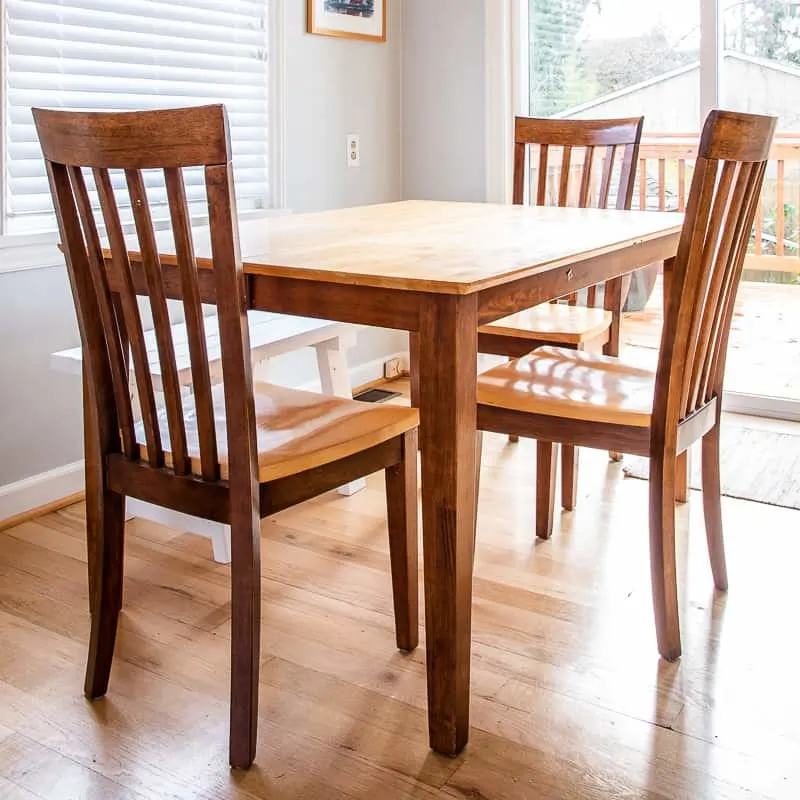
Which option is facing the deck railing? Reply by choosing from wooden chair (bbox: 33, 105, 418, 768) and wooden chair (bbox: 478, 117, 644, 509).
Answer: wooden chair (bbox: 33, 105, 418, 768)

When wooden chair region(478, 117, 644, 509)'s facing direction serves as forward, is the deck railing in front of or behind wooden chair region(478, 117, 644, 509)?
behind

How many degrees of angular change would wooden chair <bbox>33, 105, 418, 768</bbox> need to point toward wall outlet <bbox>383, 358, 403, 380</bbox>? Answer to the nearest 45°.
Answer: approximately 45° to its left

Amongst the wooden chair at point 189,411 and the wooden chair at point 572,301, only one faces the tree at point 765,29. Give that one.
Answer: the wooden chair at point 189,411

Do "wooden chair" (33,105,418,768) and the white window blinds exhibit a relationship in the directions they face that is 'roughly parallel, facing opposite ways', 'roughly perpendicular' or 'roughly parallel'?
roughly perpendicular

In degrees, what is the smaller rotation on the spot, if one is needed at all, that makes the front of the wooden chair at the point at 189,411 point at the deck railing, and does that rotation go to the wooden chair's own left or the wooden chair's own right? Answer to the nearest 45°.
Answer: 0° — it already faces it

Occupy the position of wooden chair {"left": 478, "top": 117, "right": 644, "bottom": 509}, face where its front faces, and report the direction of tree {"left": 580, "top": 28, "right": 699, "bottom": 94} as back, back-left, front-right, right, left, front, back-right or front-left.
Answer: back-right

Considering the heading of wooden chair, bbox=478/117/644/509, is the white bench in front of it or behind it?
in front

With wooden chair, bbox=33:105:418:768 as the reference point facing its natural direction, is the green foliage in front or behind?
in front

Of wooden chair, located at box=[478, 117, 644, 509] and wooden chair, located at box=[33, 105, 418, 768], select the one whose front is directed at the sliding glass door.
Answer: wooden chair, located at box=[33, 105, 418, 768]

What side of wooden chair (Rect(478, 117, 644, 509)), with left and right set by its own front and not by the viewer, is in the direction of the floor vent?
right

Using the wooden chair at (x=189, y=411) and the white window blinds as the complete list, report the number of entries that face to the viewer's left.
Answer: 0

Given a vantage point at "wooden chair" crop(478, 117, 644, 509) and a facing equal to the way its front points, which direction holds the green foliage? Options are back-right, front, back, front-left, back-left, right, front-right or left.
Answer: back-right

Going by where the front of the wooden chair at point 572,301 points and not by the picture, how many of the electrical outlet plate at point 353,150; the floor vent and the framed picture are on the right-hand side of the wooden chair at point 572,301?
3

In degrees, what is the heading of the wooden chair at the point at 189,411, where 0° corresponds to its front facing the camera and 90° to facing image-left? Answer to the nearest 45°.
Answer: approximately 225°

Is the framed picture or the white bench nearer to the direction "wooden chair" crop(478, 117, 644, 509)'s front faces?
the white bench

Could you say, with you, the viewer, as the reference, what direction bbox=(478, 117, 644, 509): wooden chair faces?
facing the viewer and to the left of the viewer

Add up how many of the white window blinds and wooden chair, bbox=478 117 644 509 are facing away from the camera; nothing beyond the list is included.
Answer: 0

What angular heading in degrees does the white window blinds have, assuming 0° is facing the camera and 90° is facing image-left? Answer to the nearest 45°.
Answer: approximately 315°

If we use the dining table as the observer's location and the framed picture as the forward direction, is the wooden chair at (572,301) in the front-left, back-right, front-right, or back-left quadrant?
front-right

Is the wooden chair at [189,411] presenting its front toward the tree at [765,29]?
yes

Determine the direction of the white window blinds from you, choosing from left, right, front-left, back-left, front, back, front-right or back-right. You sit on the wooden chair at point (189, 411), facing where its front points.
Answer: front-left

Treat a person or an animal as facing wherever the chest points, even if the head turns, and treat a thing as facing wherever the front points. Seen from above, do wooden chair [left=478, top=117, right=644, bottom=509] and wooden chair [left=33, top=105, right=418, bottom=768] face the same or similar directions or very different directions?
very different directions
